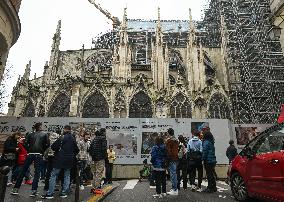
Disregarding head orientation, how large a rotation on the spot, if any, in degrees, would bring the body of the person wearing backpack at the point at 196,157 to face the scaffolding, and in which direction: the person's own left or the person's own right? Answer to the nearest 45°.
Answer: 0° — they already face it

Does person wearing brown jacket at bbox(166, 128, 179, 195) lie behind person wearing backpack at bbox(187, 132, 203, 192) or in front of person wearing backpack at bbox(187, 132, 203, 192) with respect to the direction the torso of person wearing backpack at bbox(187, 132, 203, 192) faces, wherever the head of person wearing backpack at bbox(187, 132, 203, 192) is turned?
behind

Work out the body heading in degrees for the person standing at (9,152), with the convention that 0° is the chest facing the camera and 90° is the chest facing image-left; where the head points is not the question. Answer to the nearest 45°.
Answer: approximately 270°

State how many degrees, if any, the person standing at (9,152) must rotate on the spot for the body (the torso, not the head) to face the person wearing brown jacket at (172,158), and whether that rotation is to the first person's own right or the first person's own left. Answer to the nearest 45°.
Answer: approximately 45° to the first person's own right

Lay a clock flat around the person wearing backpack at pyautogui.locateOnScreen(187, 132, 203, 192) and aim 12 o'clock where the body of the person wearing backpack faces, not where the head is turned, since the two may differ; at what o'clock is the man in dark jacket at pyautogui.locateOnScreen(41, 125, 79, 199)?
The man in dark jacket is roughly at 8 o'clock from the person wearing backpack.

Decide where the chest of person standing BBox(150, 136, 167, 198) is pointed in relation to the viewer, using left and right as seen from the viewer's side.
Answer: facing away from the viewer

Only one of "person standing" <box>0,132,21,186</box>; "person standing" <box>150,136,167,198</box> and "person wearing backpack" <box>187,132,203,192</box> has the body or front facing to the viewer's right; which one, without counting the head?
"person standing" <box>0,132,21,186</box>

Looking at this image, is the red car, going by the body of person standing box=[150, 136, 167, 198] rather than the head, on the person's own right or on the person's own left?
on the person's own right

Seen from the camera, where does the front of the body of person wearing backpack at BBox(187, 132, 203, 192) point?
away from the camera

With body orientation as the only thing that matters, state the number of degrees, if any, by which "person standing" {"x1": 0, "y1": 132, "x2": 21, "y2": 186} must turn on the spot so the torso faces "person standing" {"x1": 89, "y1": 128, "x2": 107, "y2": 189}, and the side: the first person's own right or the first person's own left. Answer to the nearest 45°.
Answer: approximately 45° to the first person's own right
